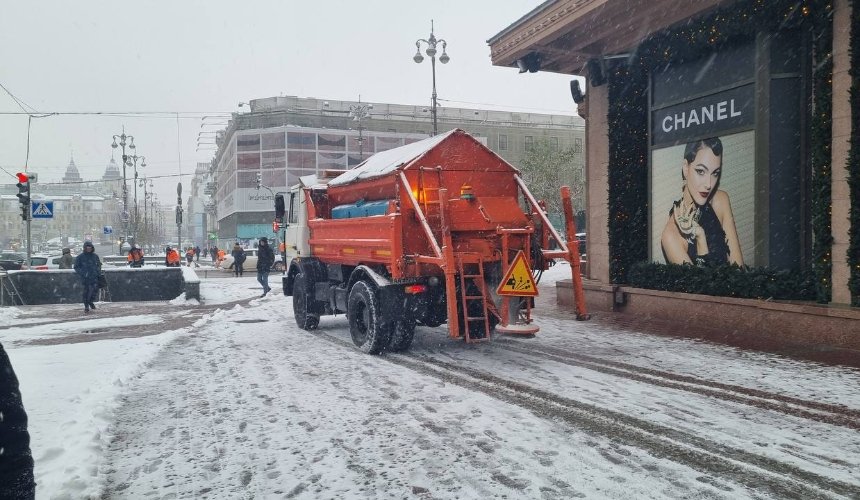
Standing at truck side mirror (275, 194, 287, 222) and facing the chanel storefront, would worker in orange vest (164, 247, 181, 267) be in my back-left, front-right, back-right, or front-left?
back-left

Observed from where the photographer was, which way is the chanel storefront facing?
facing the viewer and to the left of the viewer

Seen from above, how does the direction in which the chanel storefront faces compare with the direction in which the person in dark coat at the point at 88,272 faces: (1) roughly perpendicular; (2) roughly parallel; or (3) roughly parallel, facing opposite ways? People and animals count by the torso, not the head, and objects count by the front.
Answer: roughly perpendicular

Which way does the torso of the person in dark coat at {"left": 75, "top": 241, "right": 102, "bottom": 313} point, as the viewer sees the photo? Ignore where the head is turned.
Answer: toward the camera

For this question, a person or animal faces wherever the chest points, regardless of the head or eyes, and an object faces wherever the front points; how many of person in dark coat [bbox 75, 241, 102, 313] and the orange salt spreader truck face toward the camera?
1

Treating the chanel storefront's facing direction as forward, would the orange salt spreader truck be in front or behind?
in front

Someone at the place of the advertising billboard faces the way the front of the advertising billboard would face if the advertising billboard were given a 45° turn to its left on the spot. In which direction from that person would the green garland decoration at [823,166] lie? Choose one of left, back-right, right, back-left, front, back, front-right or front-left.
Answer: front-left

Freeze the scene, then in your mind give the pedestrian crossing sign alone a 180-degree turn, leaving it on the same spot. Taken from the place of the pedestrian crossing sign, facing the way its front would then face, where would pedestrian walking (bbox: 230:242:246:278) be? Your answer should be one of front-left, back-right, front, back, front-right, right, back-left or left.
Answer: front-right

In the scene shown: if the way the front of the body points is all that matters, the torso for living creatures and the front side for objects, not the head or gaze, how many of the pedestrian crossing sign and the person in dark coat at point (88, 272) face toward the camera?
2

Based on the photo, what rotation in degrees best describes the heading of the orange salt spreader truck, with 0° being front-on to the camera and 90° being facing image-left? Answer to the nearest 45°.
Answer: approximately 135°

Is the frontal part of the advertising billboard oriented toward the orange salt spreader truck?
yes

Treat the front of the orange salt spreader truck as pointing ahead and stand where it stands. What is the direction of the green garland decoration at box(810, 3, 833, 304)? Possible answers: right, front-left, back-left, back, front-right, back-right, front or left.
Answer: back-right

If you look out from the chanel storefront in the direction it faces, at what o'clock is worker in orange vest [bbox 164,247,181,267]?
The worker in orange vest is roughly at 2 o'clock from the chanel storefront.

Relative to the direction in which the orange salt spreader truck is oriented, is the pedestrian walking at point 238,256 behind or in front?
in front
